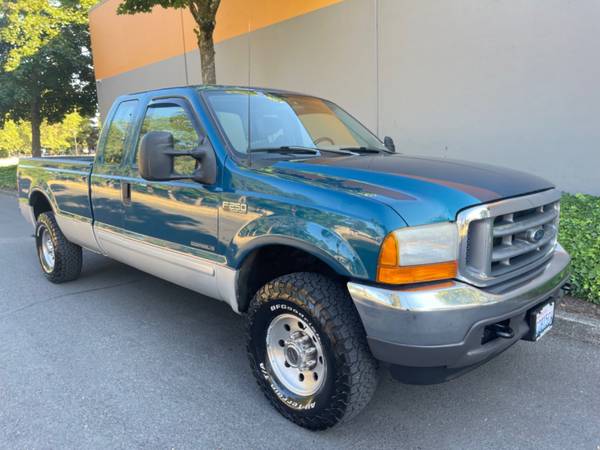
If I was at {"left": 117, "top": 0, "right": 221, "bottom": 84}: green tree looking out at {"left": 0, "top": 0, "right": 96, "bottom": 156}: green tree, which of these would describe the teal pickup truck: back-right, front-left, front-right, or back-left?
back-left

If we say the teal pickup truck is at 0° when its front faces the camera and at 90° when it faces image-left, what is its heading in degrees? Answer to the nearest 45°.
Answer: approximately 315°

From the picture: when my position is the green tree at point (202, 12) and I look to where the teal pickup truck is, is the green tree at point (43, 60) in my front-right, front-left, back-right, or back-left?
back-right

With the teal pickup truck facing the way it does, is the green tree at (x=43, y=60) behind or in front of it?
behind

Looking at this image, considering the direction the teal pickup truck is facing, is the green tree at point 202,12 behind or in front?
behind
